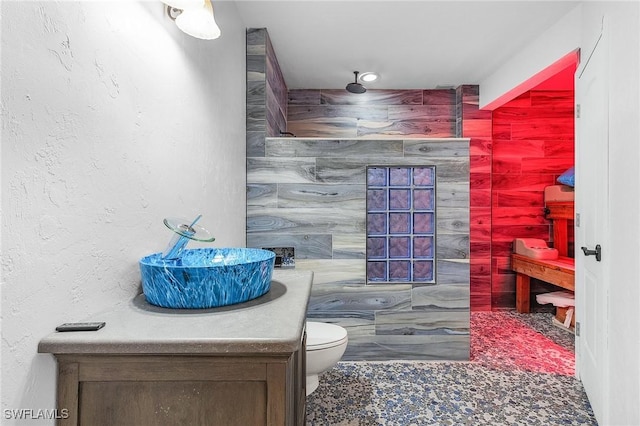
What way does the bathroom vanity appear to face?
to the viewer's right

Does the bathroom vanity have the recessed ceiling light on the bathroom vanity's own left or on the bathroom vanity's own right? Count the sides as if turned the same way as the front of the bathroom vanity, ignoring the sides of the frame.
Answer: on the bathroom vanity's own left

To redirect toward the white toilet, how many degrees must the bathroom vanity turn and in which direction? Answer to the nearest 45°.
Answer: approximately 45° to its left

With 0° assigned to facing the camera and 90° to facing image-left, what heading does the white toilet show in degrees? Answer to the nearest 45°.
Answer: approximately 270°

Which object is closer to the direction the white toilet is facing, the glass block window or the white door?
the white door

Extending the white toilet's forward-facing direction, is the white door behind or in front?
in front
